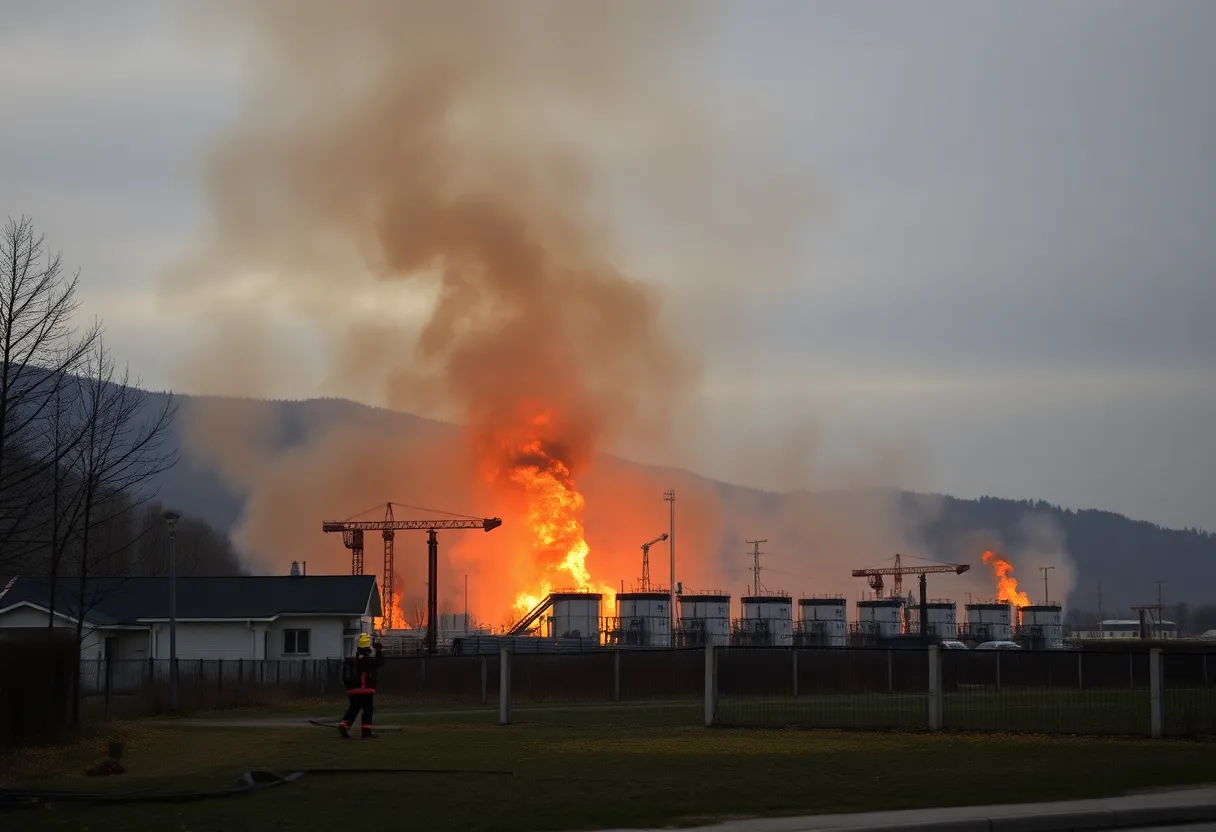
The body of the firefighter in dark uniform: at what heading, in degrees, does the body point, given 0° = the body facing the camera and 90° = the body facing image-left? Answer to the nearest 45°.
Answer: approximately 225°
